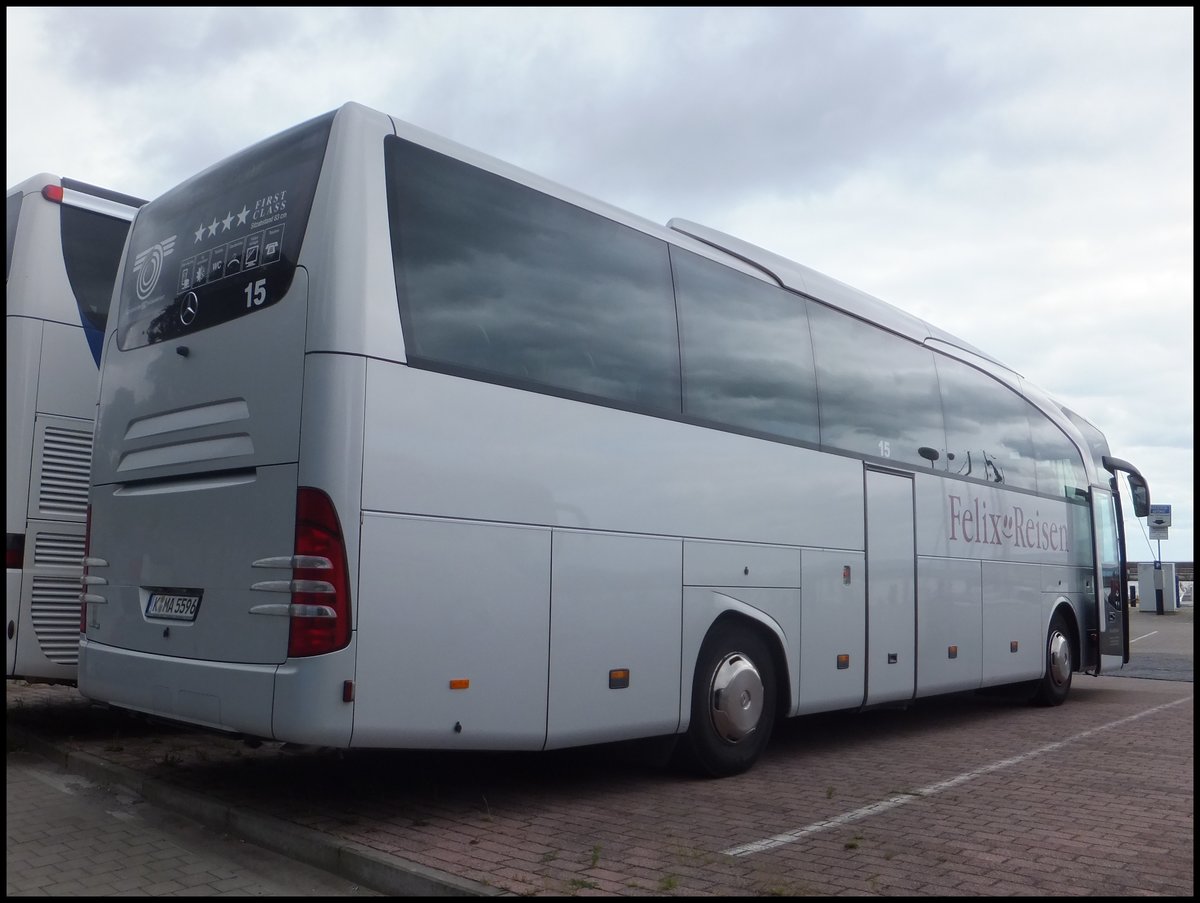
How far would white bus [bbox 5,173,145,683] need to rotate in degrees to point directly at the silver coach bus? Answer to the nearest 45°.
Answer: approximately 90° to its right

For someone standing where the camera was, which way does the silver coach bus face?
facing away from the viewer and to the right of the viewer

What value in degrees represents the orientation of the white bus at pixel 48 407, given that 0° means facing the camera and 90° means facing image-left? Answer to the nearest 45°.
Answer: approximately 225°

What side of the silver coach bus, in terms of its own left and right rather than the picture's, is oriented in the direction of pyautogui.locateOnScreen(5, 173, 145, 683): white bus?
left

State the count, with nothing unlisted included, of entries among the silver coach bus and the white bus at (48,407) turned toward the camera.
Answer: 0
